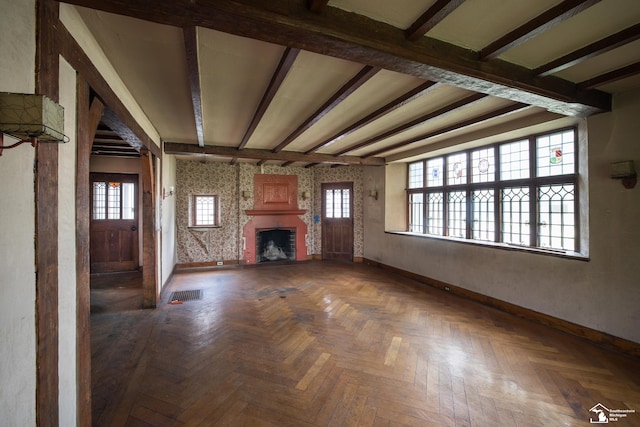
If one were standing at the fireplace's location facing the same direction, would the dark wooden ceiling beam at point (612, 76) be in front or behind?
in front

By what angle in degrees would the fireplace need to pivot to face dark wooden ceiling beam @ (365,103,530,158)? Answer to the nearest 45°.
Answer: approximately 45° to its left

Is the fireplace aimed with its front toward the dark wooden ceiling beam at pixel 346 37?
yes

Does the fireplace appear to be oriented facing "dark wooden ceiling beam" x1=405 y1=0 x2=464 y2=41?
yes

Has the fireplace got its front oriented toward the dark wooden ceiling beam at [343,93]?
yes

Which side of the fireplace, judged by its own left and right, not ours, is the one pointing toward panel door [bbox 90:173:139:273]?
right

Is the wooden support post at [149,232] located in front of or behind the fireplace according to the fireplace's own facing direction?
in front

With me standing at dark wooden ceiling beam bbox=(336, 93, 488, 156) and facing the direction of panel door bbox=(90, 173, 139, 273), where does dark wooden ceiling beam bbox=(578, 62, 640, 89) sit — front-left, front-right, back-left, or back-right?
back-left

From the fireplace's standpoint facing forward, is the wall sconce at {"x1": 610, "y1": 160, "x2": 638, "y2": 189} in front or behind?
in front

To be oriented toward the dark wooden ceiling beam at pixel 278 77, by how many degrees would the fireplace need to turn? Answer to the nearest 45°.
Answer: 0° — it already faces it
